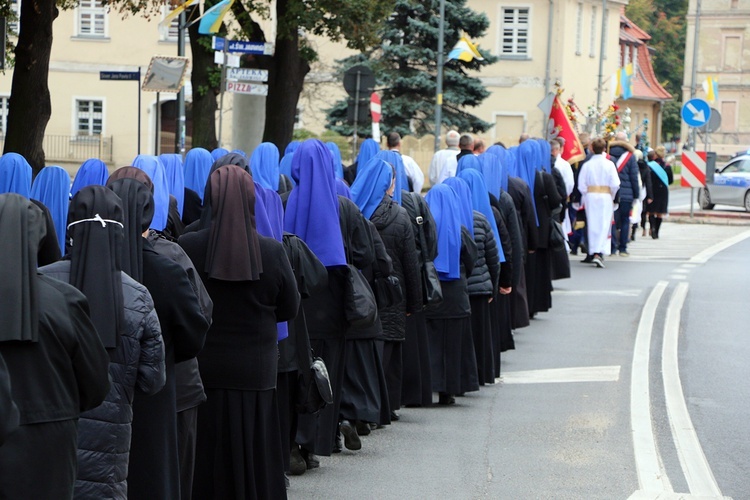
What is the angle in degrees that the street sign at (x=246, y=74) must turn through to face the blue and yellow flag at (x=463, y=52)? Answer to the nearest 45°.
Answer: approximately 135° to its left

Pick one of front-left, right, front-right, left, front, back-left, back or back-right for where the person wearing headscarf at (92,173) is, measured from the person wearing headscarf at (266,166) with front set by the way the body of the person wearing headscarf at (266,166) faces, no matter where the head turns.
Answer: back-left

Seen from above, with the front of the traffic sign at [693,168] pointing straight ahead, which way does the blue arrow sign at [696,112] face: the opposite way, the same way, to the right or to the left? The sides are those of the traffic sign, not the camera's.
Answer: the same way

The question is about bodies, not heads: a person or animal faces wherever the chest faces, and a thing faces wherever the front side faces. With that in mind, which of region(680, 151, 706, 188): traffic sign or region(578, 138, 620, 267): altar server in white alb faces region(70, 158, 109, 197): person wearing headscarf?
the traffic sign

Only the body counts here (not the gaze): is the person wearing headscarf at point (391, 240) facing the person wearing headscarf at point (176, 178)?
no

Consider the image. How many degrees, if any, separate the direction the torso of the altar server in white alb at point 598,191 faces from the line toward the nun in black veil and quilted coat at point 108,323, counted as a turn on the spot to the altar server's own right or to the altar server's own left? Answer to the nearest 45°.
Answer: approximately 180°

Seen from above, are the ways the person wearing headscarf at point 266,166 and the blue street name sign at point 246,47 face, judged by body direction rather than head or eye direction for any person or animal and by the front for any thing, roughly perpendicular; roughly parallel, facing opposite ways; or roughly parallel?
roughly parallel, facing opposite ways

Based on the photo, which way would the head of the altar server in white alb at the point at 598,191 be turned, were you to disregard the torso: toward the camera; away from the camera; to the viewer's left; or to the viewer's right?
away from the camera

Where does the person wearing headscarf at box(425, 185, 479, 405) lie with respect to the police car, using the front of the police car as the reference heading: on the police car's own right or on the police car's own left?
on the police car's own left

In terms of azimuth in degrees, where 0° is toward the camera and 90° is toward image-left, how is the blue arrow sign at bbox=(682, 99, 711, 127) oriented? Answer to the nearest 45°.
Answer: approximately 0°

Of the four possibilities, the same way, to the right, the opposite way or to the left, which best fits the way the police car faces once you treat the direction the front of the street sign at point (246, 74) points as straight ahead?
to the right

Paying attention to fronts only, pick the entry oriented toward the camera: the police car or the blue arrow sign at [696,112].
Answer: the blue arrow sign

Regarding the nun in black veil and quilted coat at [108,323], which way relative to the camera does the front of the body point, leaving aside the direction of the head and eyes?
away from the camera

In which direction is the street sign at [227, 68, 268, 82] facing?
toward the camera

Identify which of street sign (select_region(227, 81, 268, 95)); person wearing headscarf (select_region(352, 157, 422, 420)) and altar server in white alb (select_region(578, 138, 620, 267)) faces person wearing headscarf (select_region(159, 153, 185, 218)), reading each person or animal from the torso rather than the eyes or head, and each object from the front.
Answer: the street sign

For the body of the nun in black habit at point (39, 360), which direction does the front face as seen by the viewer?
away from the camera

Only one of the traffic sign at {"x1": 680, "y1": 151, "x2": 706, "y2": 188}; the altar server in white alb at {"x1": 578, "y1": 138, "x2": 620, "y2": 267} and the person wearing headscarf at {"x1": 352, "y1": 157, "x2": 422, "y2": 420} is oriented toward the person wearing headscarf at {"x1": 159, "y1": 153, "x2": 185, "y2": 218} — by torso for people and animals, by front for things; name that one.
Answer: the traffic sign

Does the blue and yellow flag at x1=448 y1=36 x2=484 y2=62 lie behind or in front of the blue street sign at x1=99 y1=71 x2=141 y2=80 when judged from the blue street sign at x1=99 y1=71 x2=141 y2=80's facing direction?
behind

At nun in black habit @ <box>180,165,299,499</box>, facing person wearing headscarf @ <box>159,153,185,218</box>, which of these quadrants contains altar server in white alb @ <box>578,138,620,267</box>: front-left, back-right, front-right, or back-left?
front-right

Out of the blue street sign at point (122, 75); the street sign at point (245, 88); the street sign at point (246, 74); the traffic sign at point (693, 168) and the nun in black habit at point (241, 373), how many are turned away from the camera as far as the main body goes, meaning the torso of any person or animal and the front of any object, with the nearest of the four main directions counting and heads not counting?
1

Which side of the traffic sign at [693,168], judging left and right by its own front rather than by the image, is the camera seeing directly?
front
